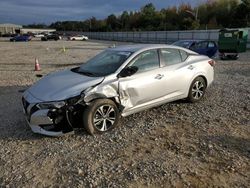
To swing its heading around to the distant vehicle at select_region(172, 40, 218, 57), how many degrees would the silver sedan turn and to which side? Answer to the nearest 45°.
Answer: approximately 180°

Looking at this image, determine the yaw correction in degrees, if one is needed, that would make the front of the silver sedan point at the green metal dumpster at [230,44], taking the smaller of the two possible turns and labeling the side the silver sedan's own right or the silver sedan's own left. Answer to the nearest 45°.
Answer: approximately 180°

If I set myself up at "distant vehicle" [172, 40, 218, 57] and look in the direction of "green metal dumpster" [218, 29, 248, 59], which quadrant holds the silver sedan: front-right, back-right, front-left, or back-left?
back-right

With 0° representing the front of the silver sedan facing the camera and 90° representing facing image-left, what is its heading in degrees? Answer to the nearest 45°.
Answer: approximately 45°

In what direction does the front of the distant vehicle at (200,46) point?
to the viewer's left
